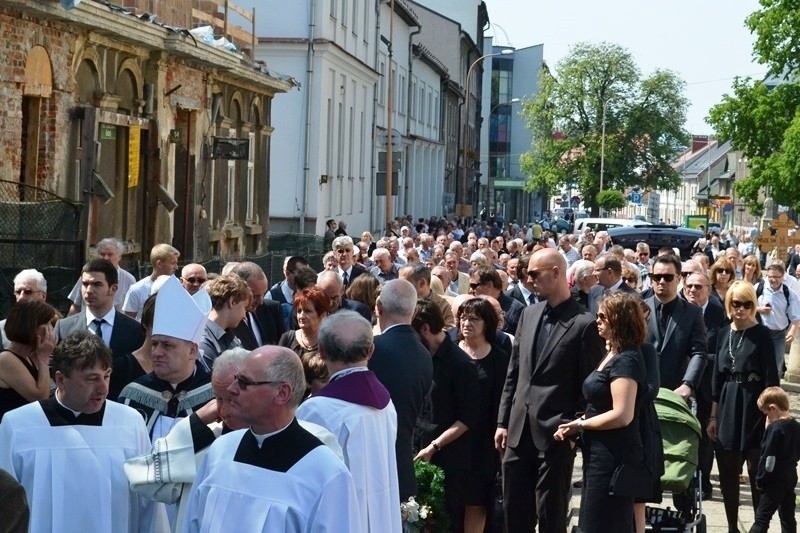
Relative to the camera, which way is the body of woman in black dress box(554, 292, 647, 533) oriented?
to the viewer's left

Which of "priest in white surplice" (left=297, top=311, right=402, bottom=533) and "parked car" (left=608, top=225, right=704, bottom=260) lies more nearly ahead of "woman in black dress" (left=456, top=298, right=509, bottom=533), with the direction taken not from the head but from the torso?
the priest in white surplice

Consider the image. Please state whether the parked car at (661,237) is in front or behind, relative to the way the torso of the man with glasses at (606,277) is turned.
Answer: behind

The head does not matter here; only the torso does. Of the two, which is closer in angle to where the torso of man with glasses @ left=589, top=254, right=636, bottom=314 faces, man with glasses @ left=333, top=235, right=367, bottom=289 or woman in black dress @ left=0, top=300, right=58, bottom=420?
the woman in black dress

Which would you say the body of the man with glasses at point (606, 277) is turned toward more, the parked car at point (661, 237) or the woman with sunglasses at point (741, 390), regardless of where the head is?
the woman with sunglasses

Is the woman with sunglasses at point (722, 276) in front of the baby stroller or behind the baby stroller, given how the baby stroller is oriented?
behind
